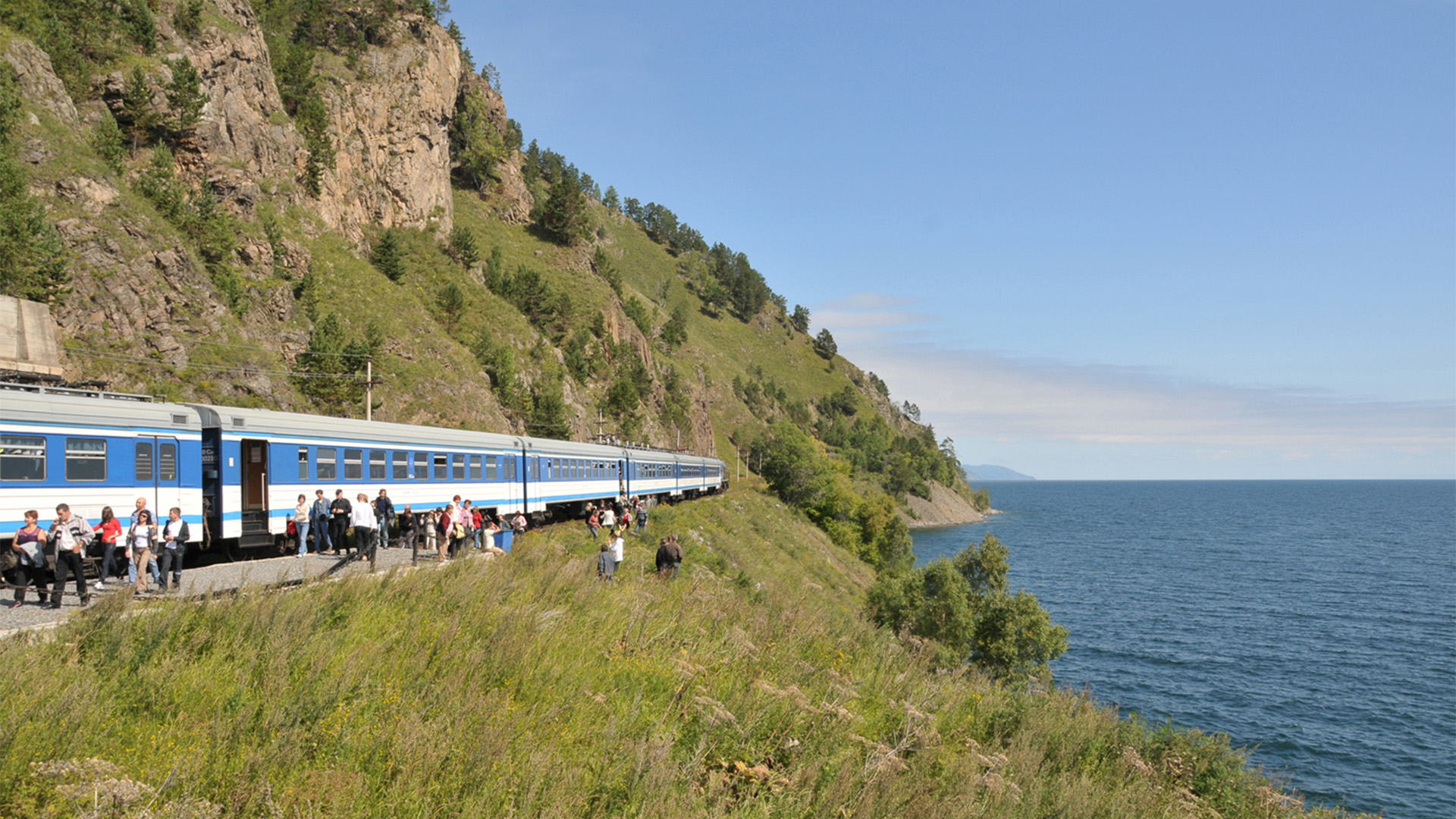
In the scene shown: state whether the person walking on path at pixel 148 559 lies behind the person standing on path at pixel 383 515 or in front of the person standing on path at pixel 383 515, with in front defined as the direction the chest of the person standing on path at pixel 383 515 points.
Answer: in front

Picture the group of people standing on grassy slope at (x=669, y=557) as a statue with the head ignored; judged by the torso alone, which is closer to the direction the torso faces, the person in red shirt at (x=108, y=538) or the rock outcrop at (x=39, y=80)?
the rock outcrop

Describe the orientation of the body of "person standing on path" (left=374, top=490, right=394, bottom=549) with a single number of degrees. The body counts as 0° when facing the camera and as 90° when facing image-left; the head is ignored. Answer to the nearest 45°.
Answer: approximately 0°

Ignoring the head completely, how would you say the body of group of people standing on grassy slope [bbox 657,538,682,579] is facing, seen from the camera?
away from the camera

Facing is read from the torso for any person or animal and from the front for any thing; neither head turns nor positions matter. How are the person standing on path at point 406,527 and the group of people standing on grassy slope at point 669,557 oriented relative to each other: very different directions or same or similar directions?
very different directions

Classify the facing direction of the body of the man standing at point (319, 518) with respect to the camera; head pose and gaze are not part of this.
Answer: toward the camera

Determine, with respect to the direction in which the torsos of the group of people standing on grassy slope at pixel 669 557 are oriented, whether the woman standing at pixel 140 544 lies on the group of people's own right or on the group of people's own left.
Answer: on the group of people's own left

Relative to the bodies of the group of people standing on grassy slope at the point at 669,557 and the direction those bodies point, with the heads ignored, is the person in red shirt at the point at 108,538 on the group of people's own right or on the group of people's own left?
on the group of people's own left

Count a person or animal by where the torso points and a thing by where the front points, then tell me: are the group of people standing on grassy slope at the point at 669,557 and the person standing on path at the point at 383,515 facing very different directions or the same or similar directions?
very different directions

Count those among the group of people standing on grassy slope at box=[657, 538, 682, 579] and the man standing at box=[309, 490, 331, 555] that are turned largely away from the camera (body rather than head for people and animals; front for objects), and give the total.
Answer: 1

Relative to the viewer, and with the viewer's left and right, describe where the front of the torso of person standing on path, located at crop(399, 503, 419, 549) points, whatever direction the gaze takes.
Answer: facing the viewer

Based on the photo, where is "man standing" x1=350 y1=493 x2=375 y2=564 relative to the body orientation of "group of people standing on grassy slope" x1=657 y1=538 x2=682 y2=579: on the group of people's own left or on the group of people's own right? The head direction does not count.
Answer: on the group of people's own left

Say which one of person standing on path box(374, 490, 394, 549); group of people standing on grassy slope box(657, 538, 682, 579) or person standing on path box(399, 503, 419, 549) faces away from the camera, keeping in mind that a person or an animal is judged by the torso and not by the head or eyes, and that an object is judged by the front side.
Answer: group of people standing on grassy slope box(657, 538, 682, 579)
